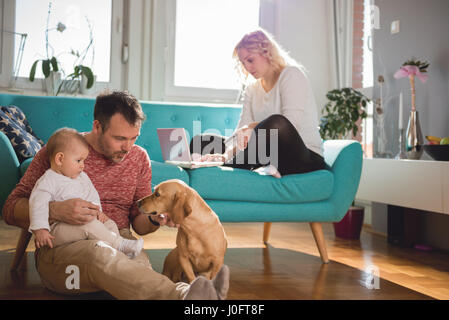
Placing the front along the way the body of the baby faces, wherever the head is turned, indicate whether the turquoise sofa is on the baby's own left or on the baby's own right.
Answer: on the baby's own left

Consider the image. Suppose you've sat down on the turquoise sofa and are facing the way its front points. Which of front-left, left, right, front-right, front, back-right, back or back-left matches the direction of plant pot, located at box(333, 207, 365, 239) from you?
back-left

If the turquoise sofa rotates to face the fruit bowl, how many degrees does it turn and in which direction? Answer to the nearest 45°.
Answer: approximately 90° to its left

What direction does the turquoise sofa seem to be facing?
toward the camera

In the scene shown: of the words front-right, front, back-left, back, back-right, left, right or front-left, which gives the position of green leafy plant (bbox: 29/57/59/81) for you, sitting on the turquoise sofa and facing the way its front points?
back-right

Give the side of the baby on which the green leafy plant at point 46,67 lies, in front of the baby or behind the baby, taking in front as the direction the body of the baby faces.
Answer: behind

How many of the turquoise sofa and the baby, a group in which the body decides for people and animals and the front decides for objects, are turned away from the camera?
0

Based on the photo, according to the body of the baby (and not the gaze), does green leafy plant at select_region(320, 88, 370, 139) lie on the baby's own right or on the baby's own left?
on the baby's own left

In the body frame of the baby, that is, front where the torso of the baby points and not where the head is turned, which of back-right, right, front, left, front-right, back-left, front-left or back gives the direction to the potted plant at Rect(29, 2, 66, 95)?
back-left

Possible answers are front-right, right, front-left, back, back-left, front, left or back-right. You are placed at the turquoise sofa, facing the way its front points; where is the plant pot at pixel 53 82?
back-right

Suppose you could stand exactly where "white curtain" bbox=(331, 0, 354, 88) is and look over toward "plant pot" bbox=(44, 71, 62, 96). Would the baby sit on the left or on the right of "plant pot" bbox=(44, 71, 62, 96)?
left

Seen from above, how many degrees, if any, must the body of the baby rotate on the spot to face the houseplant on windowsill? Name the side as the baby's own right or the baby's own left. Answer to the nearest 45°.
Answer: approximately 135° to the baby's own left

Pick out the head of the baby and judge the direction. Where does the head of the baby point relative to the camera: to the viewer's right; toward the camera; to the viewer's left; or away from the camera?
to the viewer's right
